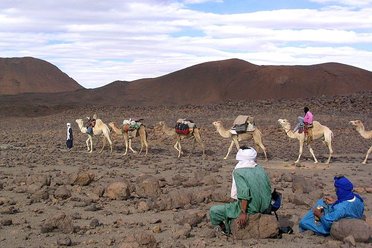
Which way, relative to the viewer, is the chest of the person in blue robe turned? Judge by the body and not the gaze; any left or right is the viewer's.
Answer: facing to the left of the viewer

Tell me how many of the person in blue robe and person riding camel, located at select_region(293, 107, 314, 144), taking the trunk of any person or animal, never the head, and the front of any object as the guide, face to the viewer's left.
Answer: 2

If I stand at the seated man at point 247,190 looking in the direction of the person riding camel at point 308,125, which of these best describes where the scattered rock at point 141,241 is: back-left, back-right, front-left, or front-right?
back-left

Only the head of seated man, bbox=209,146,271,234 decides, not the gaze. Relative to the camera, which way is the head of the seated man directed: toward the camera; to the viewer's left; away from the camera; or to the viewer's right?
away from the camera

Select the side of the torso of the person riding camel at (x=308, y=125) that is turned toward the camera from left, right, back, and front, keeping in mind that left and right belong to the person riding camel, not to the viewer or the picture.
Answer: left

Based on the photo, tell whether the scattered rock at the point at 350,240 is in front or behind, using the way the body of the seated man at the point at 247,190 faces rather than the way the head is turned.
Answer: behind

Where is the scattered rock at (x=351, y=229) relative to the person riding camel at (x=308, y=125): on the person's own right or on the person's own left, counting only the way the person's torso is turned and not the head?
on the person's own left
